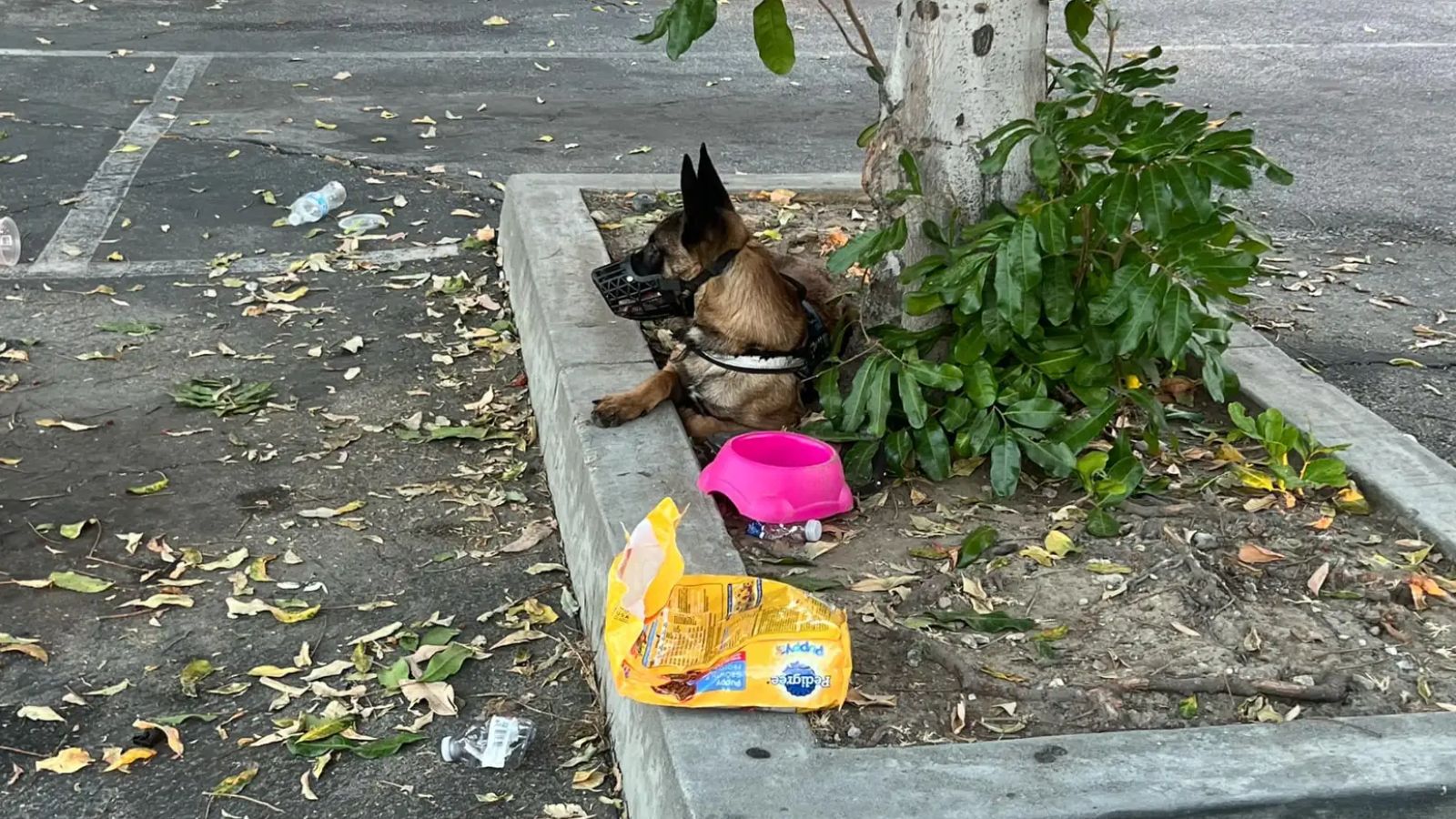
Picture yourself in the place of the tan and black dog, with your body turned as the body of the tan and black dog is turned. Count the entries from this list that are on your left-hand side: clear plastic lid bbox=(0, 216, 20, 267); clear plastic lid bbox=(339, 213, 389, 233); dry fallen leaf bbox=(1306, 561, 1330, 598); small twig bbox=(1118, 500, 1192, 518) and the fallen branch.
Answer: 3

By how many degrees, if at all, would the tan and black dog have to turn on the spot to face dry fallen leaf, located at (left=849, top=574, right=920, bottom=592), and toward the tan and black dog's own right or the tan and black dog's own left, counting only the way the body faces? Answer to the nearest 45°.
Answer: approximately 45° to the tan and black dog's own left

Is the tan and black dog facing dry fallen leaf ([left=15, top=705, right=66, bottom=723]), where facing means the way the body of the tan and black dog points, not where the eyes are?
yes

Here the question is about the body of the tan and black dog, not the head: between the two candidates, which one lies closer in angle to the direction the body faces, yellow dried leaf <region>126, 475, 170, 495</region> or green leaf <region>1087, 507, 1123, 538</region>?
the yellow dried leaf

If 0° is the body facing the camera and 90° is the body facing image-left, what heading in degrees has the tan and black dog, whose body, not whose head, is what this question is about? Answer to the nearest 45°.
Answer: approximately 45°

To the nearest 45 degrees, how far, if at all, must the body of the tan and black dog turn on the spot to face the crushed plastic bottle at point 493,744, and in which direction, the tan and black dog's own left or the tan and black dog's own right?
approximately 45° to the tan and black dog's own left

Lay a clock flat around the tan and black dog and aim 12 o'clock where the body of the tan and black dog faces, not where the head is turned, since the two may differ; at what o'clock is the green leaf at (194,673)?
The green leaf is roughly at 12 o'clock from the tan and black dog.

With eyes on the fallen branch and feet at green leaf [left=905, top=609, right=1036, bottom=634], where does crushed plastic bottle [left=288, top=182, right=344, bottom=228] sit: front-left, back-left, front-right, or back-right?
back-left

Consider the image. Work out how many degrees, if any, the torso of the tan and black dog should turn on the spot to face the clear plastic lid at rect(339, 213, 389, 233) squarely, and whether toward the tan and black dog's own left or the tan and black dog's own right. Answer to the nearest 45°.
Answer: approximately 90° to the tan and black dog's own right
